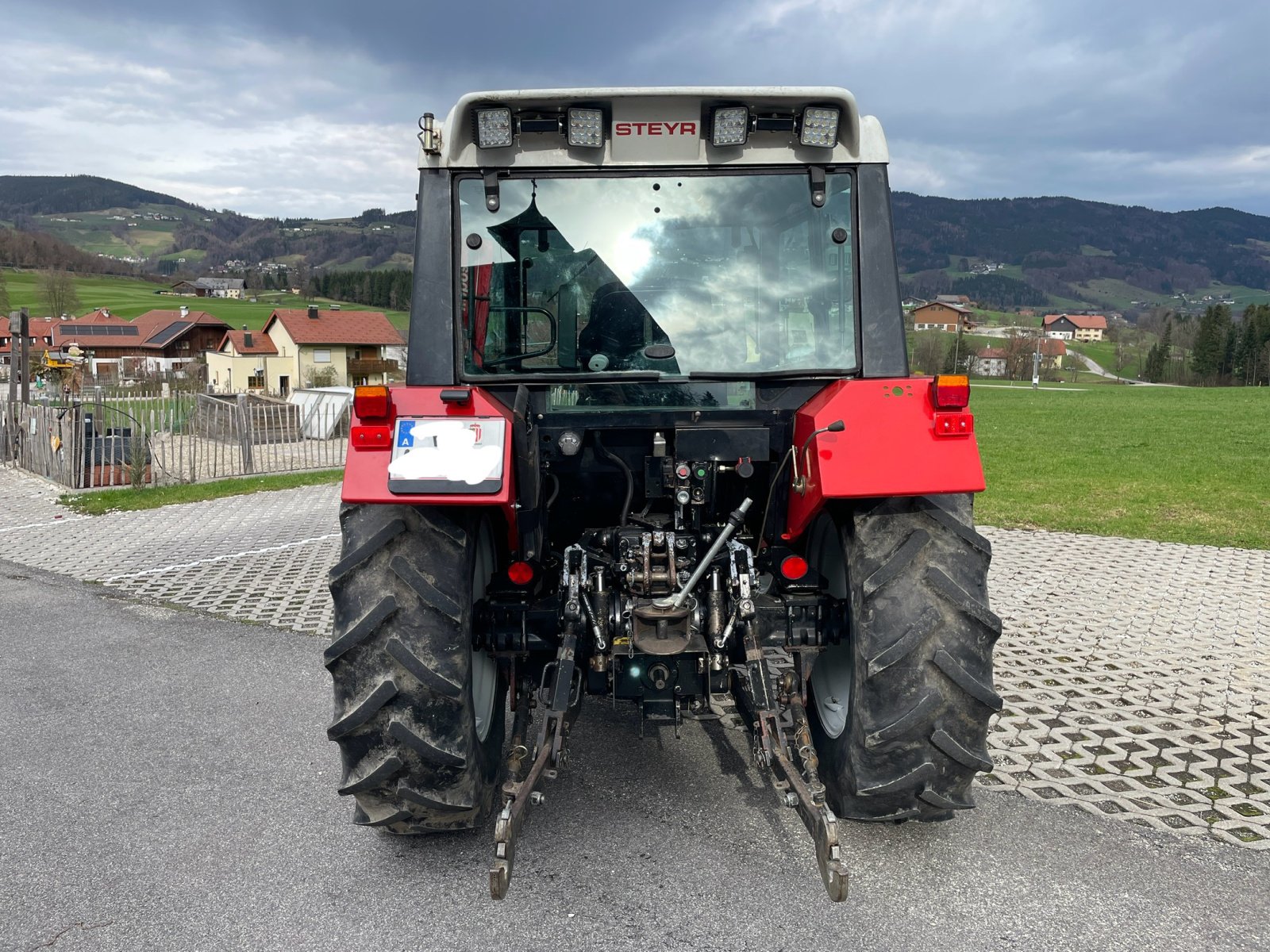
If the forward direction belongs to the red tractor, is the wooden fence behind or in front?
in front

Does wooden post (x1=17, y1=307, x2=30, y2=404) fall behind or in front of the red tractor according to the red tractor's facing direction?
in front

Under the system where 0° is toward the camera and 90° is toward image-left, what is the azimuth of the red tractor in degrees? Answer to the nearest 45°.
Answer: approximately 180°
